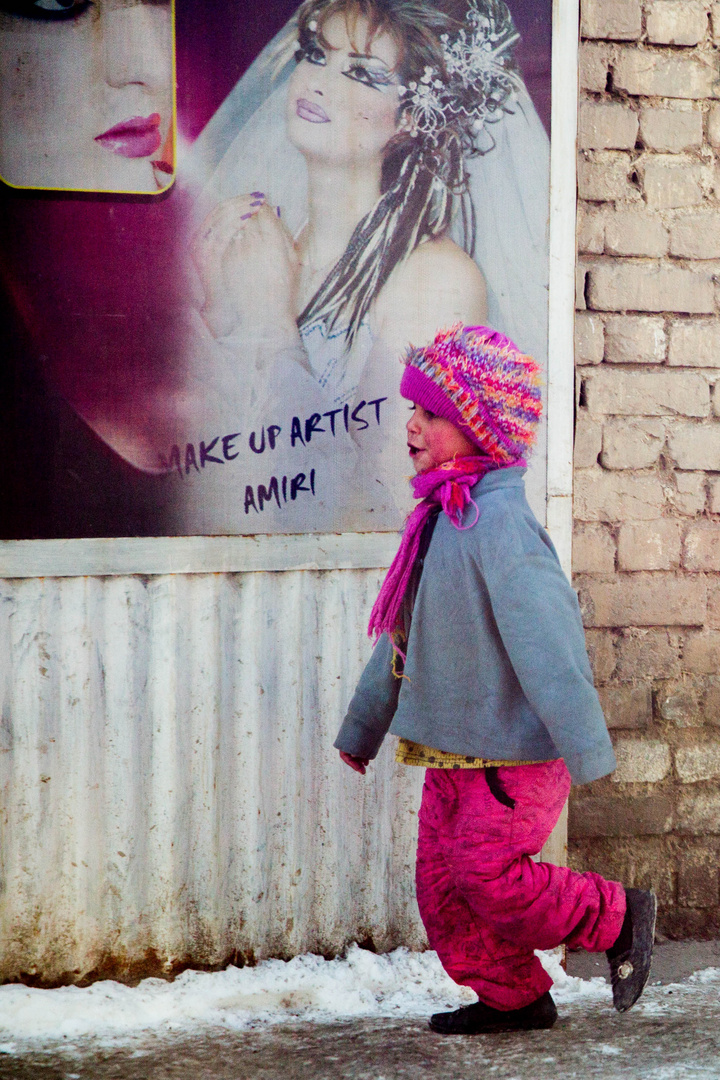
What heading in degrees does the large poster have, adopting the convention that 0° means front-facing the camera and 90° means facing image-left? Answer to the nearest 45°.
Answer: approximately 0°

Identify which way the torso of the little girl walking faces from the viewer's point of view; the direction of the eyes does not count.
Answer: to the viewer's left

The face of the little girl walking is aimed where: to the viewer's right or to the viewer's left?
to the viewer's left

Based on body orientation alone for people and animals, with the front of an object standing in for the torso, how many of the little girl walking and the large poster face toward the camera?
1

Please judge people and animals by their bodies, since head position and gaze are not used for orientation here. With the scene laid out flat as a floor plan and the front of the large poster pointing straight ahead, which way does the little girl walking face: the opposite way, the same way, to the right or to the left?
to the right
